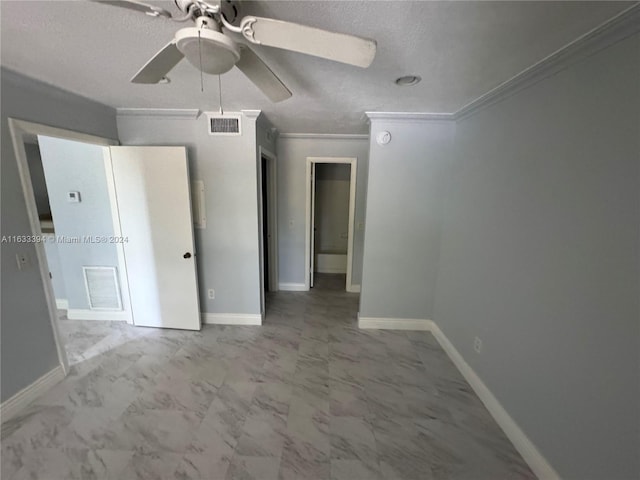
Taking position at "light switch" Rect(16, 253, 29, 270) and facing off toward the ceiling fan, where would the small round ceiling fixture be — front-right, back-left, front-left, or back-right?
front-left

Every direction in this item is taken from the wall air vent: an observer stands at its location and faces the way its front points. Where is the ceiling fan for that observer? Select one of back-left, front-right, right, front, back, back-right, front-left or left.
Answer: front

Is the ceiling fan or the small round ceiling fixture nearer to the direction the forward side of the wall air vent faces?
the ceiling fan

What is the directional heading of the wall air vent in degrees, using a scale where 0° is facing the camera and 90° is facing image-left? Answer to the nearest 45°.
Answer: approximately 0°
